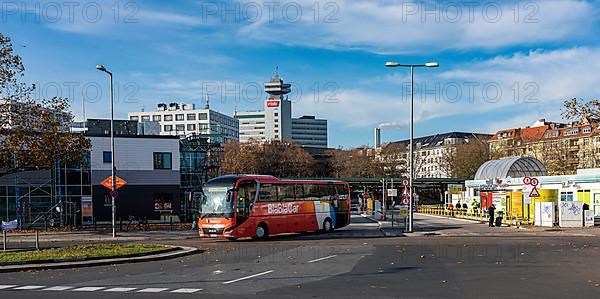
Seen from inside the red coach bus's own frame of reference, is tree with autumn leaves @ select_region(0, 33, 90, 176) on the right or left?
on its right

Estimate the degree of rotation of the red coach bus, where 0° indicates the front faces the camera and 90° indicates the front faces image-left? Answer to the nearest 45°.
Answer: approximately 45°

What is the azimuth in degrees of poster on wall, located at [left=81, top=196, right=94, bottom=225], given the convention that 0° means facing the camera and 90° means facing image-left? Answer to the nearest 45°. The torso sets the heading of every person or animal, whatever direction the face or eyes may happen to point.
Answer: approximately 0°

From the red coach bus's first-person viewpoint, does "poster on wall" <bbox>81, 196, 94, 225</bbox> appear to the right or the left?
on its right

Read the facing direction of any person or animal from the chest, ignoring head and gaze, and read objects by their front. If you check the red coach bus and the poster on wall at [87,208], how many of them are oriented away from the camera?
0
